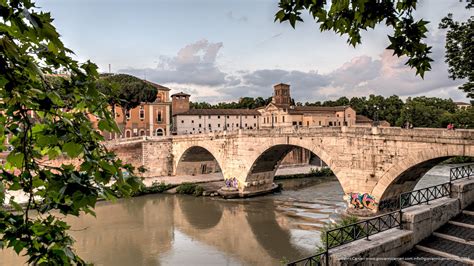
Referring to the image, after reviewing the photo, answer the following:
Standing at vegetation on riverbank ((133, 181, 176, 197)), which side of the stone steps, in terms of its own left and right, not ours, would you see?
right

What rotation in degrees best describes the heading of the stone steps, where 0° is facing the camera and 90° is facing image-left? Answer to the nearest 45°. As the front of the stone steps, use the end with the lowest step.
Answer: approximately 45°

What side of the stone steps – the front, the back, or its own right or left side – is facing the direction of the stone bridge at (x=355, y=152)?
right

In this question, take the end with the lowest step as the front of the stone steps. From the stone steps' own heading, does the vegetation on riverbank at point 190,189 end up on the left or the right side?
on its right

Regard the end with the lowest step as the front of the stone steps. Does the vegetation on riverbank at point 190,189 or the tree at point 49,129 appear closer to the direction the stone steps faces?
the tree

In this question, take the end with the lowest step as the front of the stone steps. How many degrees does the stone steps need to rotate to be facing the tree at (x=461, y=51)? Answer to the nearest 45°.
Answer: approximately 135° to its right

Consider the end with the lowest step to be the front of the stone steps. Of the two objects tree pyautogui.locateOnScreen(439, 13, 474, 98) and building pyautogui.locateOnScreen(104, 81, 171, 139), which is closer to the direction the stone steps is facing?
the building

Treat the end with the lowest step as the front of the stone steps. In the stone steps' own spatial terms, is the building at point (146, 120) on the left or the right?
on its right

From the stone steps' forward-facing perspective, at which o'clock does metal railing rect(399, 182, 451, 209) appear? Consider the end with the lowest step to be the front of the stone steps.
The metal railing is roughly at 4 o'clock from the stone steps.
